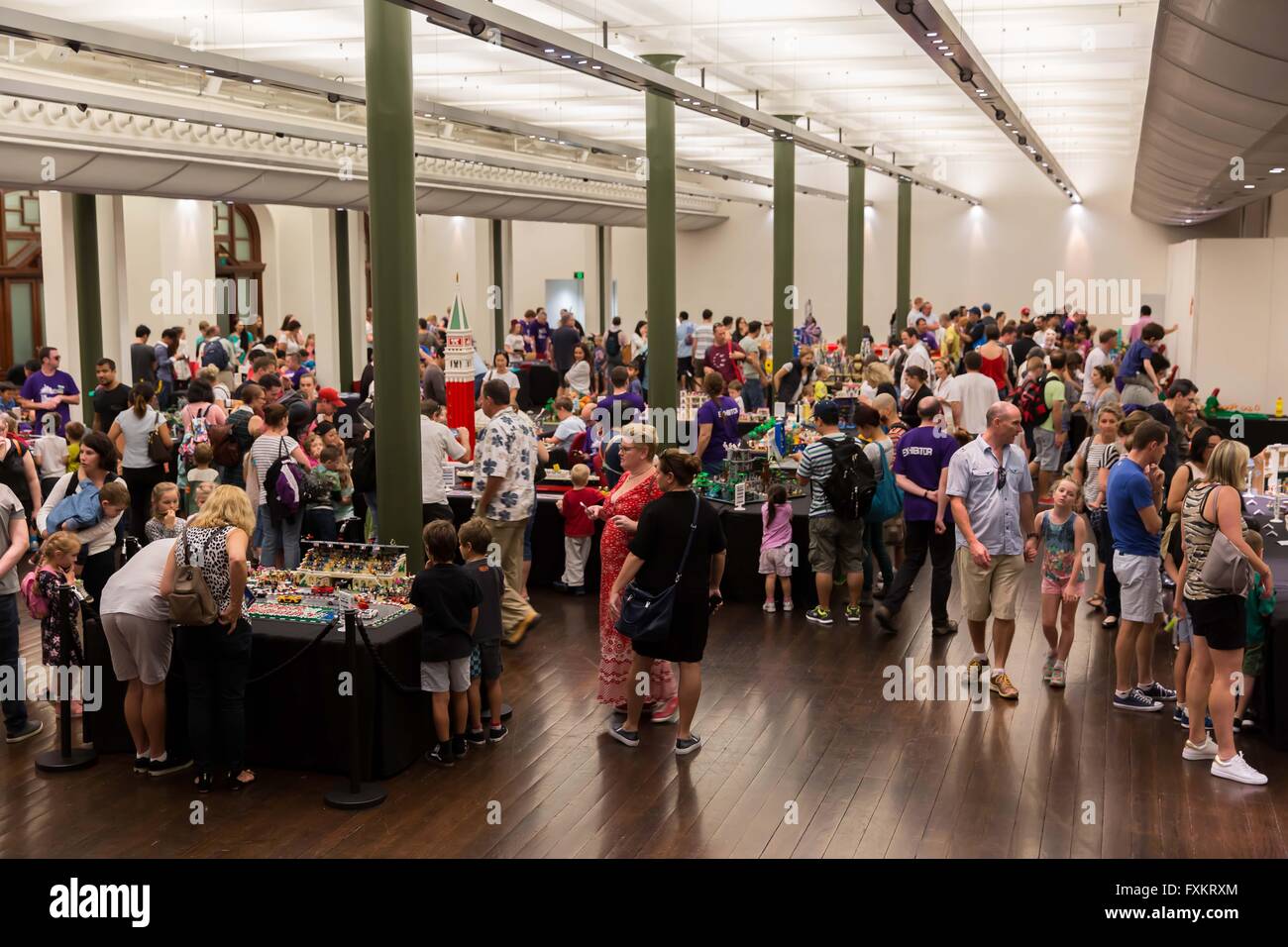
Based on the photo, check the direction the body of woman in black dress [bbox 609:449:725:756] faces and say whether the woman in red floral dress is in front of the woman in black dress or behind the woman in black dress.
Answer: in front

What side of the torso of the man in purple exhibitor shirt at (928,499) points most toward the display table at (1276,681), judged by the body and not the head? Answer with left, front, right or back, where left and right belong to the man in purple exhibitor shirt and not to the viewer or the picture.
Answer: right

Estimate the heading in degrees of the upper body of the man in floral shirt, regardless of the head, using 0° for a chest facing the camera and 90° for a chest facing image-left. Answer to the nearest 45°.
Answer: approximately 135°

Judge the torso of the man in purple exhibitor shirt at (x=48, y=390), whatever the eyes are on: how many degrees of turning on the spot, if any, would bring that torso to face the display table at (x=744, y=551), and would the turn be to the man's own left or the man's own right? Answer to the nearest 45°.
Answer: approximately 45° to the man's own left

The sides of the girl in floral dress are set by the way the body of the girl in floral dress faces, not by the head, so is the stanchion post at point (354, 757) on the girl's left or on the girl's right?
on the girl's right

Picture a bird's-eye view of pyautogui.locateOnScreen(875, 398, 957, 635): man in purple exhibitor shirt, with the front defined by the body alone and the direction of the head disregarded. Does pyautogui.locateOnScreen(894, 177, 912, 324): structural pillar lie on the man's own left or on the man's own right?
on the man's own left

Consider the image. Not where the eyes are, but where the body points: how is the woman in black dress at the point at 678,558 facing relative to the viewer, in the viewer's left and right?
facing away from the viewer and to the left of the viewer

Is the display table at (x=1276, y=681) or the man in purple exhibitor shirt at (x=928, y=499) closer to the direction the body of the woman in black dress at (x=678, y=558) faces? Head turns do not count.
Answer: the man in purple exhibitor shirt
